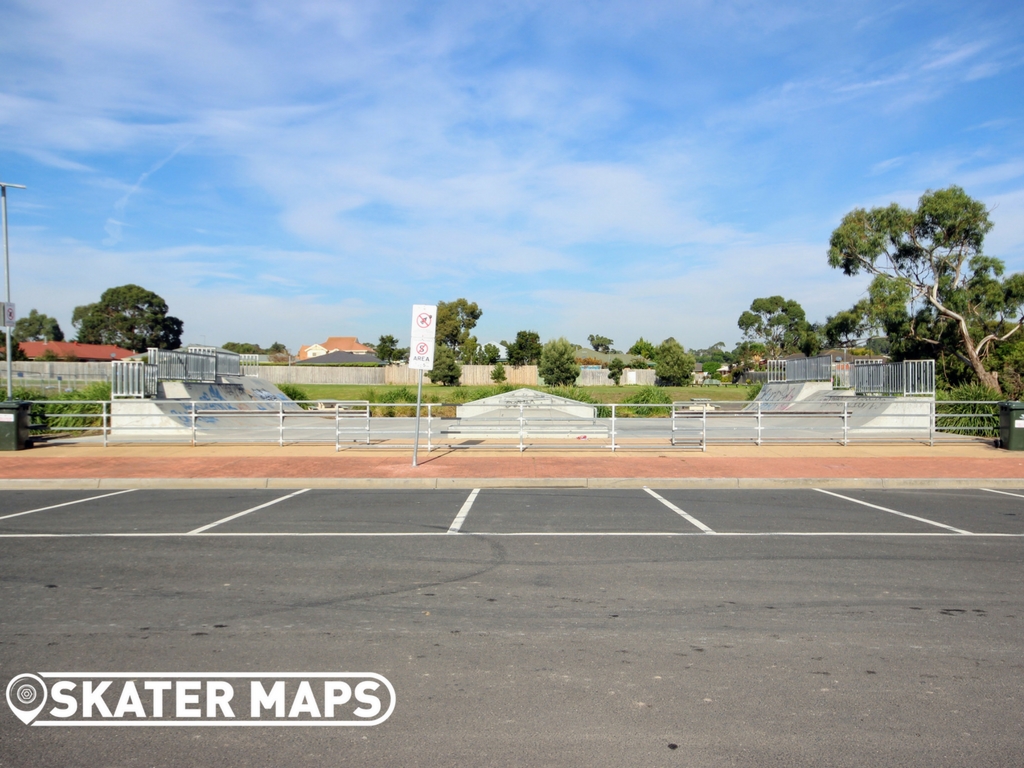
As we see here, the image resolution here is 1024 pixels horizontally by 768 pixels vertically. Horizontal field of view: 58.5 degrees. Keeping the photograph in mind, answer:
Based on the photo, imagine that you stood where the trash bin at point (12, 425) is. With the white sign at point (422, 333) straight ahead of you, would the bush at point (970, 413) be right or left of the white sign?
left

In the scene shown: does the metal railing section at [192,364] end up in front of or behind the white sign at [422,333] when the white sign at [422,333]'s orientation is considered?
behind

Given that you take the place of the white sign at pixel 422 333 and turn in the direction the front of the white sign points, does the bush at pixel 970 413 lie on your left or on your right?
on your left

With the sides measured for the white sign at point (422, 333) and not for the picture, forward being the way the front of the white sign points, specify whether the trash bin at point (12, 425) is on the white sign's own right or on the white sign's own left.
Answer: on the white sign's own right

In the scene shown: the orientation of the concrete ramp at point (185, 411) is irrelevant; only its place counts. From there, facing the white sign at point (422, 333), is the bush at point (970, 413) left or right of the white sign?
left

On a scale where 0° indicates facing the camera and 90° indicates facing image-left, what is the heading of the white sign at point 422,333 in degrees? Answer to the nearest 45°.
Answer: approximately 0°

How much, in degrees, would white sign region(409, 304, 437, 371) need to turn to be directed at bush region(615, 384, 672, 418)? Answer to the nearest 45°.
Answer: approximately 135° to its left

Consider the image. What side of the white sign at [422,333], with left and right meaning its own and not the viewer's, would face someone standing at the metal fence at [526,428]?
back

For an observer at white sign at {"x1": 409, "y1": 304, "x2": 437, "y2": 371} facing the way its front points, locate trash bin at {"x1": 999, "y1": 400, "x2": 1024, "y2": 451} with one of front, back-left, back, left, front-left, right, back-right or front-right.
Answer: left

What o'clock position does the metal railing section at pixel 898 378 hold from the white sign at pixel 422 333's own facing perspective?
The metal railing section is roughly at 8 o'clock from the white sign.
